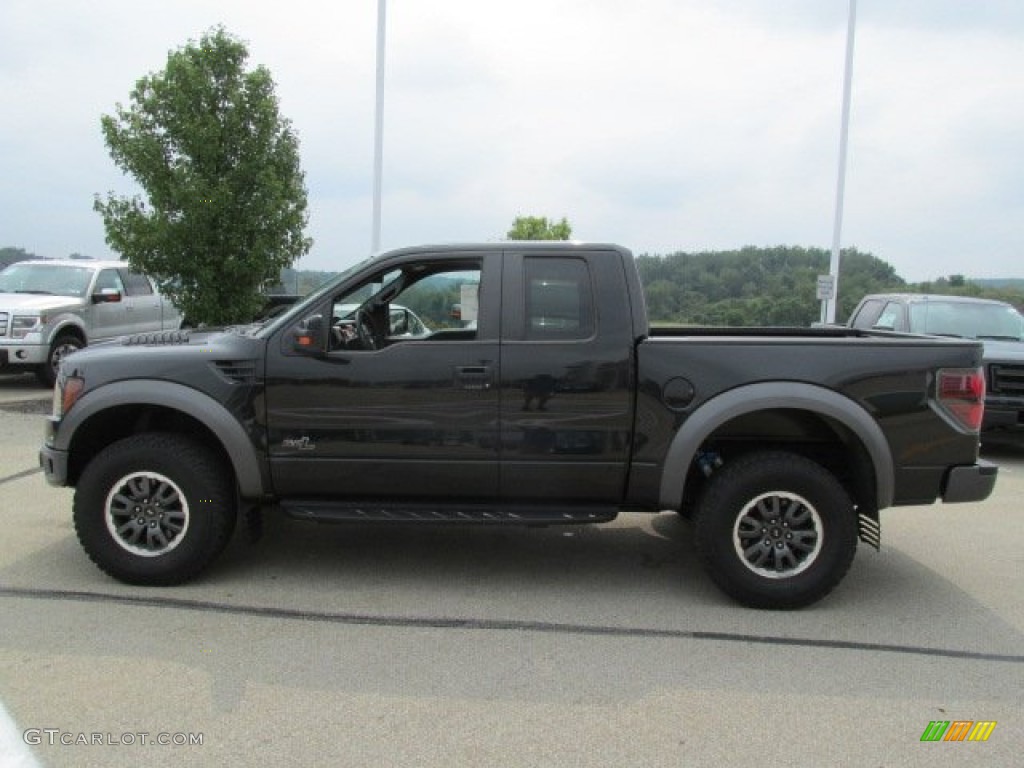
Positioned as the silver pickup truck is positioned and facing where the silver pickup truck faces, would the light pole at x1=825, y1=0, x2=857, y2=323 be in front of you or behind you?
behind

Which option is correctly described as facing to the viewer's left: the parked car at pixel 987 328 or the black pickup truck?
the black pickup truck

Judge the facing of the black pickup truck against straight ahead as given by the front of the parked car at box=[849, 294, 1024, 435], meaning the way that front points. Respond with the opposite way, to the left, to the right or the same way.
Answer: to the right

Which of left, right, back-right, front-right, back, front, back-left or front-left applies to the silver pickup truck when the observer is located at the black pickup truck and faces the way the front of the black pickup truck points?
front-right

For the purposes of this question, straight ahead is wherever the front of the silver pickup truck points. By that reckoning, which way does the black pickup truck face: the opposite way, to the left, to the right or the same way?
to the right

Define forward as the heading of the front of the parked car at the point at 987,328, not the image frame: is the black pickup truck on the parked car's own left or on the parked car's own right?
on the parked car's own right

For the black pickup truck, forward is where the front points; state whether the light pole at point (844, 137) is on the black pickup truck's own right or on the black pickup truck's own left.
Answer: on the black pickup truck's own right

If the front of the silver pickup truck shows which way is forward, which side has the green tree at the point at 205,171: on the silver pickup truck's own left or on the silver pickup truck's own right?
on the silver pickup truck's own left

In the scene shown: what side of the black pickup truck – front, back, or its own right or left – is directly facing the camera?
left

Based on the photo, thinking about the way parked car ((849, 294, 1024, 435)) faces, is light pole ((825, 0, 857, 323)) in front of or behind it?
behind

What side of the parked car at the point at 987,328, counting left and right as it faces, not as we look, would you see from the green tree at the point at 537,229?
back

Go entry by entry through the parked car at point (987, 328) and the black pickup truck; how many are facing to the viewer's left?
1
